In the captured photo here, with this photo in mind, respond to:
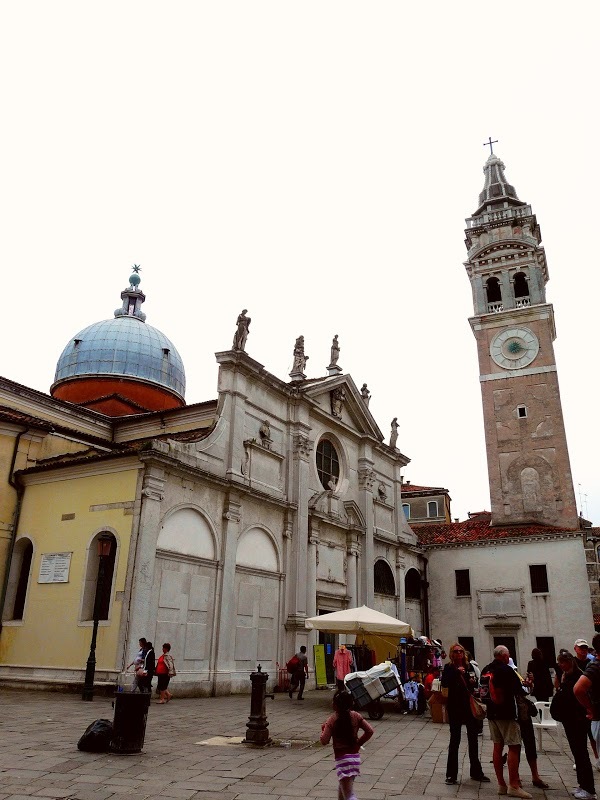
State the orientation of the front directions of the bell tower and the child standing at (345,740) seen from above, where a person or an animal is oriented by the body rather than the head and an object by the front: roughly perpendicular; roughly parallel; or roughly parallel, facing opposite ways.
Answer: roughly parallel, facing opposite ways

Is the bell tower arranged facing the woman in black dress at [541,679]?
yes

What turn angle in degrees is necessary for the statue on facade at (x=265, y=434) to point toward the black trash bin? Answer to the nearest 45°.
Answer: approximately 45° to its right

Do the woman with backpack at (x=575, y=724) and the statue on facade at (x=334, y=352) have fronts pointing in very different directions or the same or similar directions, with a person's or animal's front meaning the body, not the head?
very different directions

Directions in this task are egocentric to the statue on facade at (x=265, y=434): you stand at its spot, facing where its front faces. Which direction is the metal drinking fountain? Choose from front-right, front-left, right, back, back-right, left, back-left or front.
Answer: front-right

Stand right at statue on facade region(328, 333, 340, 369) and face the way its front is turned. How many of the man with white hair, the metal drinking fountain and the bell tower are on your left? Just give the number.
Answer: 1

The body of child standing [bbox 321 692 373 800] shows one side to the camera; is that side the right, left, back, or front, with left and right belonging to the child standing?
back

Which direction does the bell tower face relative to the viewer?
toward the camera

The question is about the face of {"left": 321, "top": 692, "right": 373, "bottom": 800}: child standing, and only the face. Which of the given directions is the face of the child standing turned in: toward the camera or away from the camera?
away from the camera

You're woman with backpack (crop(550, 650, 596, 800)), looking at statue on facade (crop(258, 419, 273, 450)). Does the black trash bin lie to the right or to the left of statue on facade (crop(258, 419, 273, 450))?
left

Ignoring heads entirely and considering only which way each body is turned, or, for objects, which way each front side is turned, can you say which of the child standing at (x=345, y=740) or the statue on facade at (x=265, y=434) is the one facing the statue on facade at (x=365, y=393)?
the child standing

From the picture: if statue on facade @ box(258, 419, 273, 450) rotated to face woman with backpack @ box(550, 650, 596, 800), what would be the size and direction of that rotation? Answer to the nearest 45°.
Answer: approximately 45° to its right

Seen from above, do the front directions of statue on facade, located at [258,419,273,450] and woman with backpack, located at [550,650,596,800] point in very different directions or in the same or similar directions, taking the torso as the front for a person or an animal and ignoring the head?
very different directions

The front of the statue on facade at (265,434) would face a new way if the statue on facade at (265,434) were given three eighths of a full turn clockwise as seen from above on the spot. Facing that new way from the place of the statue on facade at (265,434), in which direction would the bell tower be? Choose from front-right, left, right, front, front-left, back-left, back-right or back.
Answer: back-right

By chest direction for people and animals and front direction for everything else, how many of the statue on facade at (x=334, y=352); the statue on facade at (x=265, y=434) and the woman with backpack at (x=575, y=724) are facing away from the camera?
0

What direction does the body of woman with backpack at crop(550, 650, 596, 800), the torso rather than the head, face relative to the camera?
to the viewer's left

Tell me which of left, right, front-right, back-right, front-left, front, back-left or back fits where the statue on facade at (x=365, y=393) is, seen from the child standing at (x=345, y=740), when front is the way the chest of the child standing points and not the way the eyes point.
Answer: front
